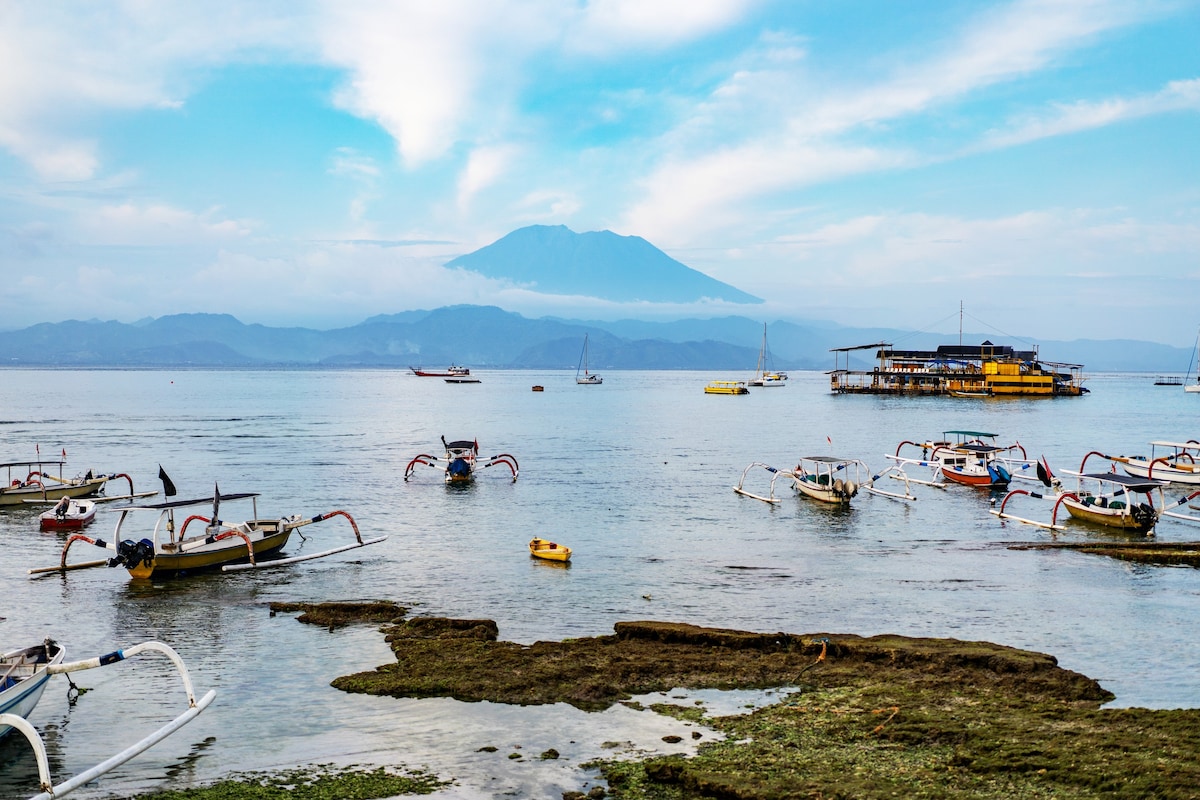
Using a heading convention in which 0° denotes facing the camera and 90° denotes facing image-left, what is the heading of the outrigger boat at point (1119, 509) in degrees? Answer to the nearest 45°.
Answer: approximately 135°

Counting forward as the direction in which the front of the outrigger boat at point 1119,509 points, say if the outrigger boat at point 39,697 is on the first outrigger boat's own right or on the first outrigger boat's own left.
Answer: on the first outrigger boat's own left

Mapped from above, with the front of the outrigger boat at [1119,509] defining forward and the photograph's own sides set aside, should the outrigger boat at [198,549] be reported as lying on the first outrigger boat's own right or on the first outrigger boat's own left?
on the first outrigger boat's own left

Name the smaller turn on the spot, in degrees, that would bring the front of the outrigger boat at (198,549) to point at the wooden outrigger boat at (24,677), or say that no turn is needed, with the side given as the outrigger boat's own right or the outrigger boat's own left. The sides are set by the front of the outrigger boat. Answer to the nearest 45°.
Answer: approximately 135° to the outrigger boat's own right

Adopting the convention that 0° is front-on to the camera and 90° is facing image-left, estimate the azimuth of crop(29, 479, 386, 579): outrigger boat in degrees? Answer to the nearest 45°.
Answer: approximately 225°

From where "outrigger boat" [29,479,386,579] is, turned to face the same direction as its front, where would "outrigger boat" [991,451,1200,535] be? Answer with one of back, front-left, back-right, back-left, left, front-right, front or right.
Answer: front-right

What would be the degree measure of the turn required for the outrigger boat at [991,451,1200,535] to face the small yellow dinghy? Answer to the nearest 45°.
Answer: approximately 90° to its left

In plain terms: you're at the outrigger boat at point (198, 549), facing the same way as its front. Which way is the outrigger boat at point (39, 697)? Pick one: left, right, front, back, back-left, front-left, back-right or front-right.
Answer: back-right

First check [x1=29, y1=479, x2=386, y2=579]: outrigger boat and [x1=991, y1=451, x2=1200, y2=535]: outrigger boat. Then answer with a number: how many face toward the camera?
0
